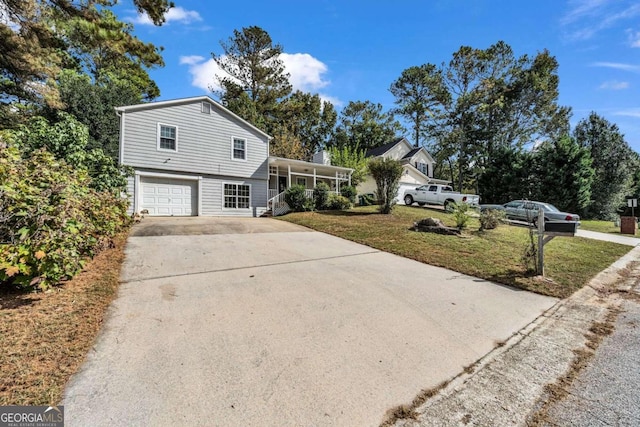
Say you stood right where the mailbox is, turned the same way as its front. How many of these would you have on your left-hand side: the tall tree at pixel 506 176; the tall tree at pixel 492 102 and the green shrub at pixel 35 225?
2

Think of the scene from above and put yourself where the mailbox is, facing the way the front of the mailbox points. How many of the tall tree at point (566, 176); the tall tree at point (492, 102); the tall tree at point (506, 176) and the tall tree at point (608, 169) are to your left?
4

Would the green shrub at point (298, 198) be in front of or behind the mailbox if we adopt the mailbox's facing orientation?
behind

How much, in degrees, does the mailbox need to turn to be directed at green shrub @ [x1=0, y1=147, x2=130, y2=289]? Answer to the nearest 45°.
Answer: approximately 135° to its right

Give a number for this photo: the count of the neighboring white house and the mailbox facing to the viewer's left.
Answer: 0

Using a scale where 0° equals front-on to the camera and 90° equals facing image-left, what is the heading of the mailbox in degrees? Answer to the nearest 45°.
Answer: approximately 270°

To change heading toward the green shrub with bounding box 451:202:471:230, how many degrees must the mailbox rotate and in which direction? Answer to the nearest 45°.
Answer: approximately 135° to its left

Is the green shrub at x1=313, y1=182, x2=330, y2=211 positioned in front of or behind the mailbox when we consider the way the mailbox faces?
behind

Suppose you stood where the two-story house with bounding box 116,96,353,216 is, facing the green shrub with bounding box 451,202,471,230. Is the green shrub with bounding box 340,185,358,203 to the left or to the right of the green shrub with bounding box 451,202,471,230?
left

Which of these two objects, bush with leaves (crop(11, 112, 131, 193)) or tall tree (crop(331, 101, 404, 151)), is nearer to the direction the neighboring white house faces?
the bush with leaves

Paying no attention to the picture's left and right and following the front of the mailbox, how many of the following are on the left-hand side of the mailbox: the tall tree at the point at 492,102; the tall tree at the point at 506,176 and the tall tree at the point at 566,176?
3

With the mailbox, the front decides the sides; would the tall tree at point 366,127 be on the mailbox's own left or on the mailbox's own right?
on the mailbox's own left

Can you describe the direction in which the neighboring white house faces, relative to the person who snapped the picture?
facing the viewer and to the right of the viewer
